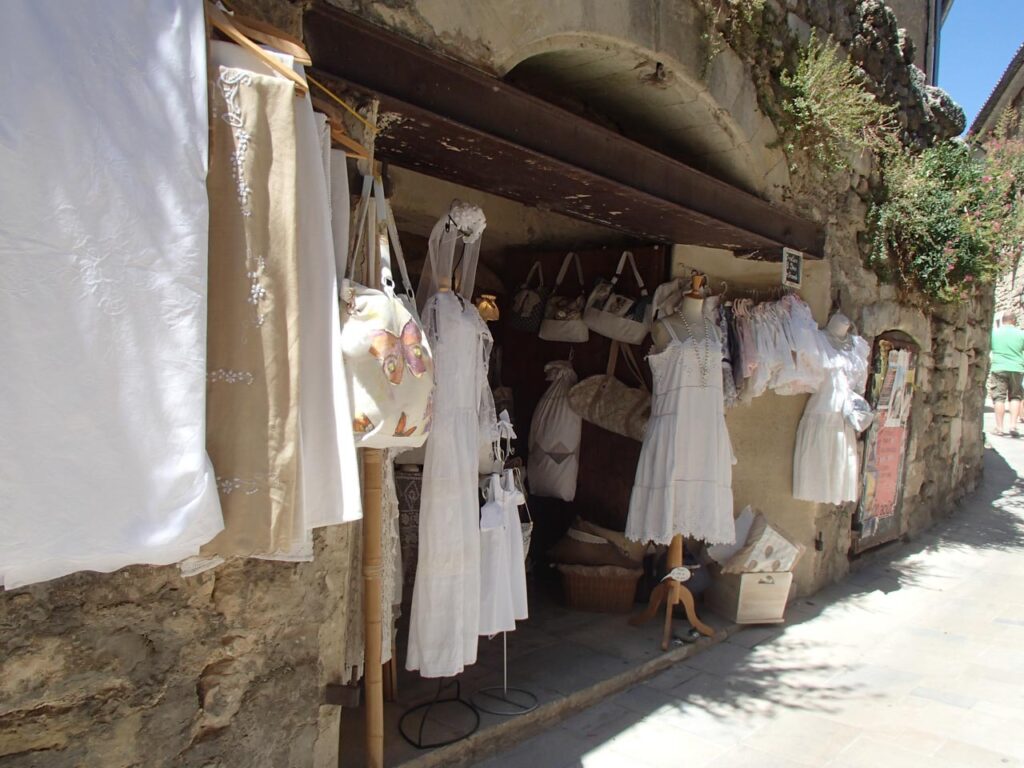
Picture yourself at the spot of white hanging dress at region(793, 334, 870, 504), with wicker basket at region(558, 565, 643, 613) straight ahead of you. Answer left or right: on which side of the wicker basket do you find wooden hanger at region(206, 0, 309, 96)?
left

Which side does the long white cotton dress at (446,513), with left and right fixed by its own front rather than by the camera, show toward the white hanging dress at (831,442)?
left

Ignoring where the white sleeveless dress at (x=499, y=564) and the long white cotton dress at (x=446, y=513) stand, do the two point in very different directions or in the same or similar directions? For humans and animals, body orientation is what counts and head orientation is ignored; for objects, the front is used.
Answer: same or similar directions

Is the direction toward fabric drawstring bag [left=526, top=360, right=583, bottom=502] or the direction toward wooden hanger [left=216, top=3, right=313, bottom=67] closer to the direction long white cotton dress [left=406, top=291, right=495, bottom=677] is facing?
the wooden hanger

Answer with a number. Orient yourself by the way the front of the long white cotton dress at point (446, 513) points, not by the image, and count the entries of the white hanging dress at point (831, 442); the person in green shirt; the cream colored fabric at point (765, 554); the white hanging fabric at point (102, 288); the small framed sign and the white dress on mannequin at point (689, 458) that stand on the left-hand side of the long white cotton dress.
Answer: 5

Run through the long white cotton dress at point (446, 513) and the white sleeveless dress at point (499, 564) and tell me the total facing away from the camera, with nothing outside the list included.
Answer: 0

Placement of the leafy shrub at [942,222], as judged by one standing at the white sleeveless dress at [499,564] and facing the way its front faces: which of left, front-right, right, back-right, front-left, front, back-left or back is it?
left

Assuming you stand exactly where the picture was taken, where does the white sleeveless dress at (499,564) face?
facing the viewer and to the right of the viewer
